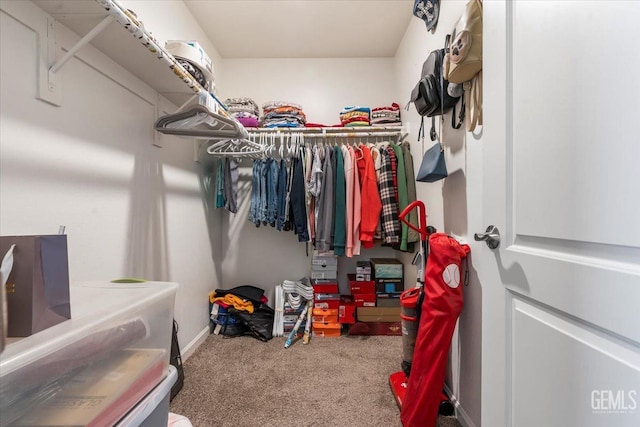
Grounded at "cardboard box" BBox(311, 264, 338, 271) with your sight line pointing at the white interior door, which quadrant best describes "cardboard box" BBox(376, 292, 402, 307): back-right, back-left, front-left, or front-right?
front-left
